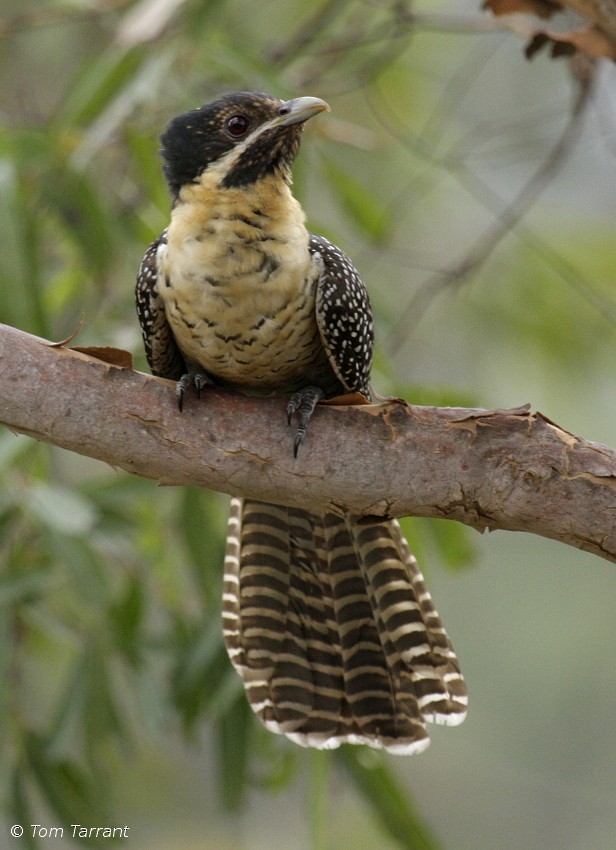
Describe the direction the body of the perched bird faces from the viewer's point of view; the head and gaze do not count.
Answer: toward the camera

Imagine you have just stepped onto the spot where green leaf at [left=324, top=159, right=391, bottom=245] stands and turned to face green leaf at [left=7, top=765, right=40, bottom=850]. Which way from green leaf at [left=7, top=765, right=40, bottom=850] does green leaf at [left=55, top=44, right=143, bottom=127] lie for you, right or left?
right

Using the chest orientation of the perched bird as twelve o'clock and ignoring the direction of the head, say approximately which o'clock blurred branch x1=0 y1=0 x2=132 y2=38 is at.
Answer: The blurred branch is roughly at 5 o'clock from the perched bird.

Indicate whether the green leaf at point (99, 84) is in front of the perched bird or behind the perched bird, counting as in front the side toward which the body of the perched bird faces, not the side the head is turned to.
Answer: behind

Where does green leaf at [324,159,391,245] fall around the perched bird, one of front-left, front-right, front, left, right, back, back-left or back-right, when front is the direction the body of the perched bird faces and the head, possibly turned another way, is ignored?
back

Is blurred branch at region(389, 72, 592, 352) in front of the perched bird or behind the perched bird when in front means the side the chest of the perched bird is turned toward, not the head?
behind

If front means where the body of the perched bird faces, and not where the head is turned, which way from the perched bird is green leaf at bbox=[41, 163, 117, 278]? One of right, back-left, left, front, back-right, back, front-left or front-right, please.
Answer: back-right
